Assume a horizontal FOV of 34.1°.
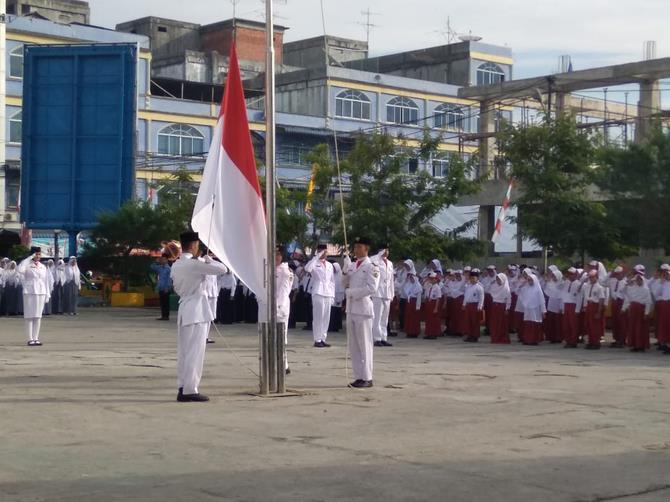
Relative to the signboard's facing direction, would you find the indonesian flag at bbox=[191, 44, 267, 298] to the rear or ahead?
to the rear

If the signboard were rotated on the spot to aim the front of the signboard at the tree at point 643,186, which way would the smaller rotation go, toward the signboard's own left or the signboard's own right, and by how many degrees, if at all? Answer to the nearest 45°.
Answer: approximately 135° to the signboard's own right

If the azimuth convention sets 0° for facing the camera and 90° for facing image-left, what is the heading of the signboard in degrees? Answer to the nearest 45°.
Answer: approximately 180°

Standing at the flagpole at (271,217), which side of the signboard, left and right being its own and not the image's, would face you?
back
